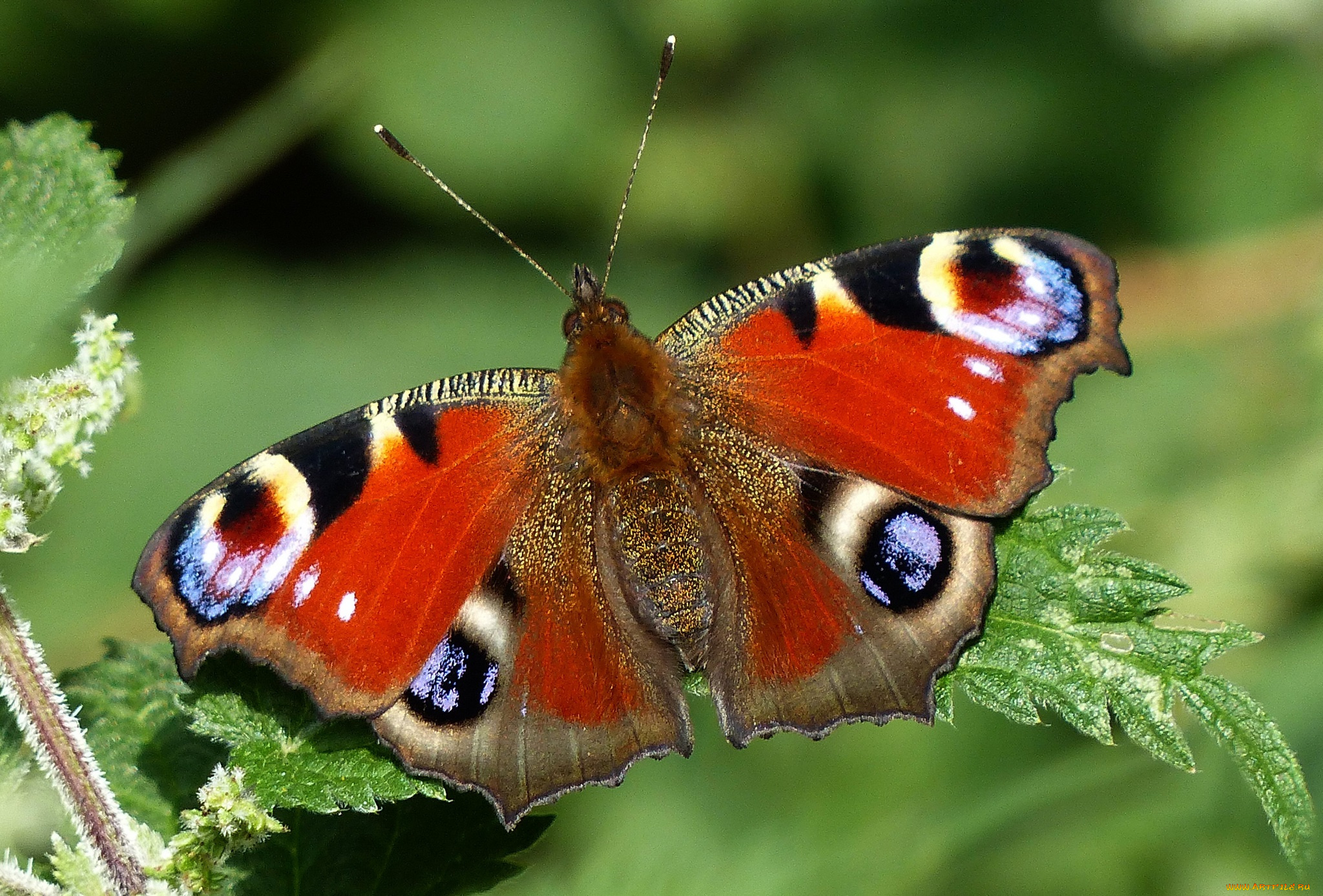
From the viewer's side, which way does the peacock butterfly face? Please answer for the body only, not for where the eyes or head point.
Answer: away from the camera
